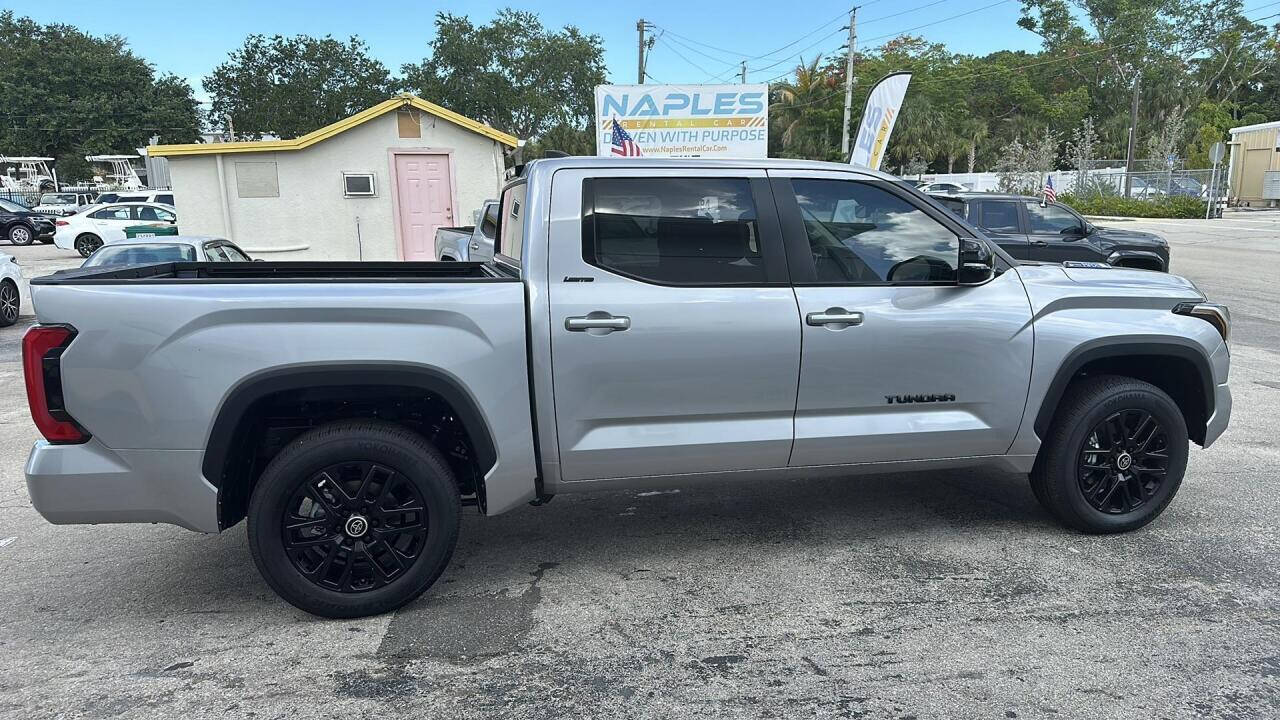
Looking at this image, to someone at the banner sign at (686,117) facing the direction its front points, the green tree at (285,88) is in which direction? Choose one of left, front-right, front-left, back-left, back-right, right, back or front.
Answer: back-right

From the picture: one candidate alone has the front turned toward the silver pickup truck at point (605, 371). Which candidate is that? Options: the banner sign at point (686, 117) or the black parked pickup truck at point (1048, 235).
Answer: the banner sign

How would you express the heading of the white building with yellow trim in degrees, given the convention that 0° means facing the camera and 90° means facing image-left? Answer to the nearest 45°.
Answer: approximately 0°

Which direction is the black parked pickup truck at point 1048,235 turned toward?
to the viewer's right

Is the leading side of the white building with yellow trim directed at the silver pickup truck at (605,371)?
yes

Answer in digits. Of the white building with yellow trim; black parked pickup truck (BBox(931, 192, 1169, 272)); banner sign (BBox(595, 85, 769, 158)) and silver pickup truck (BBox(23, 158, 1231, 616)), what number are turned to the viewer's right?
2

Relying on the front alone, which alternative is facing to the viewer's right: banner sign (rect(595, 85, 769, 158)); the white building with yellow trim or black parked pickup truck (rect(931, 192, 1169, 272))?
the black parked pickup truck

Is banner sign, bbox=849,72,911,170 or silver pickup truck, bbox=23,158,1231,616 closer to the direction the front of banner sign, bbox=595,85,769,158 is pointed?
the silver pickup truck

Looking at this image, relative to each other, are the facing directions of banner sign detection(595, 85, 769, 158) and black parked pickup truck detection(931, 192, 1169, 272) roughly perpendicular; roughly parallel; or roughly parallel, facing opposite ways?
roughly perpendicular

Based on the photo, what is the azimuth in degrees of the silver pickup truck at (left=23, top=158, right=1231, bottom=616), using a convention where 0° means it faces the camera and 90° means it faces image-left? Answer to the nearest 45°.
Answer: approximately 270°

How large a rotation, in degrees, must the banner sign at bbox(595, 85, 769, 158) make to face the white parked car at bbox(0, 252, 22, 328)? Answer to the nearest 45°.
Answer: approximately 45° to its right
